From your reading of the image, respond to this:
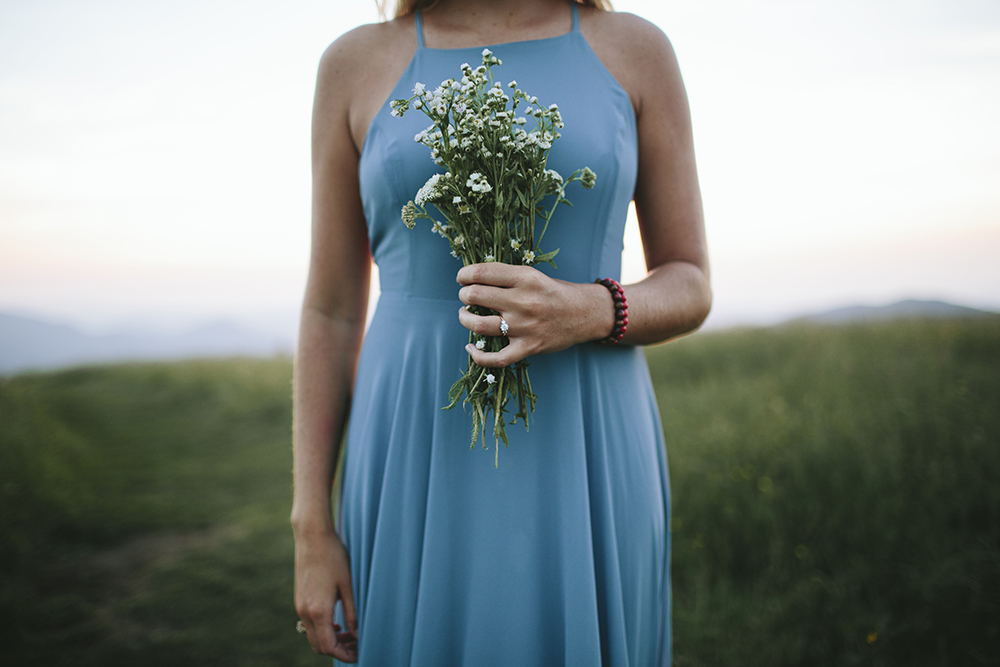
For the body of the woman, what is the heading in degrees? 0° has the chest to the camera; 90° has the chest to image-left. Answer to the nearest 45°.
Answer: approximately 0°
